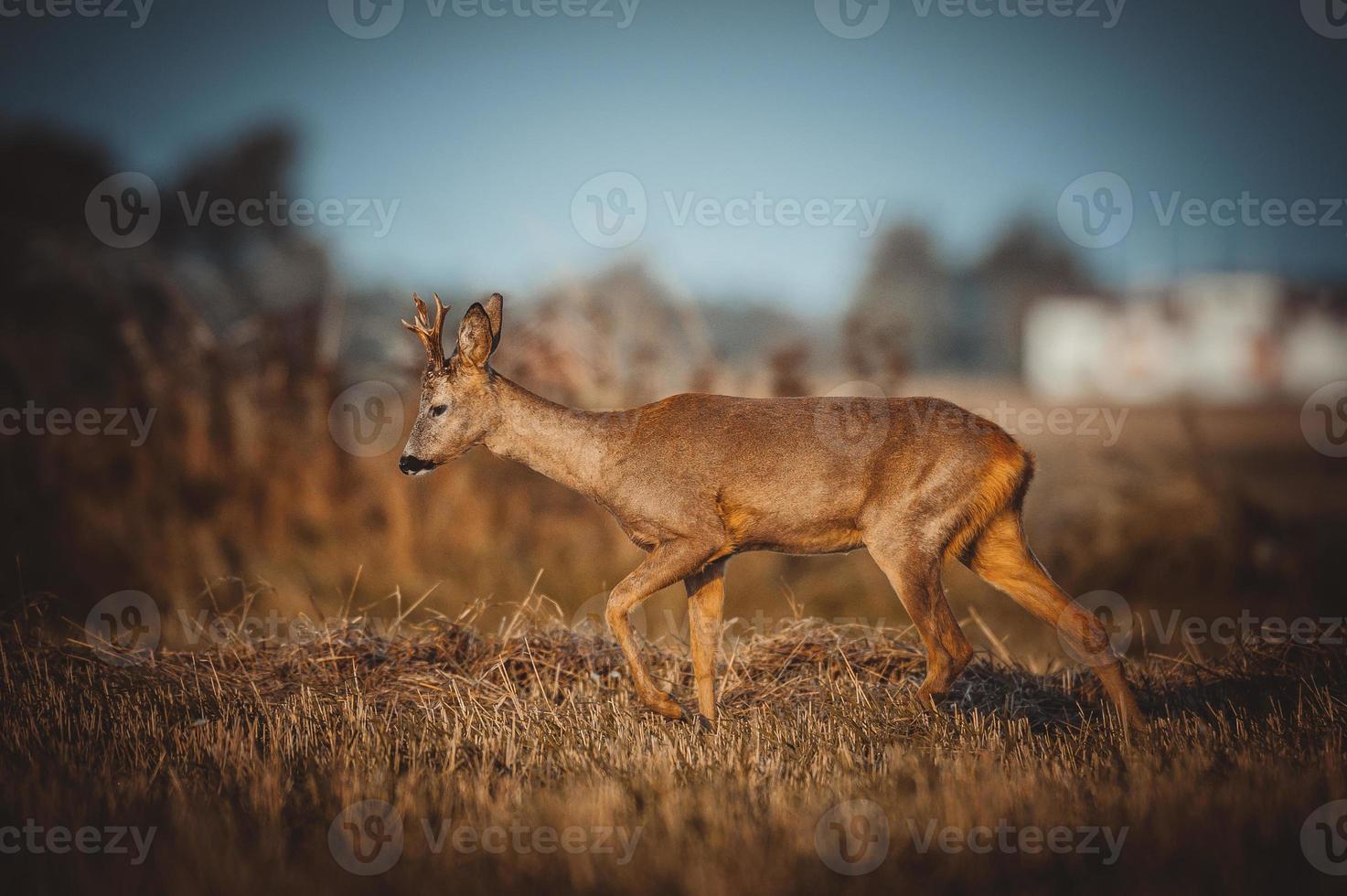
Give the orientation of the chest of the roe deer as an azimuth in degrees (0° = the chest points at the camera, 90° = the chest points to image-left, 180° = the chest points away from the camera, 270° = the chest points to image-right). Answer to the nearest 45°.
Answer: approximately 90°

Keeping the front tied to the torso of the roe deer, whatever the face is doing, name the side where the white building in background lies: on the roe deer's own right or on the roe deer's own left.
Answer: on the roe deer's own right
